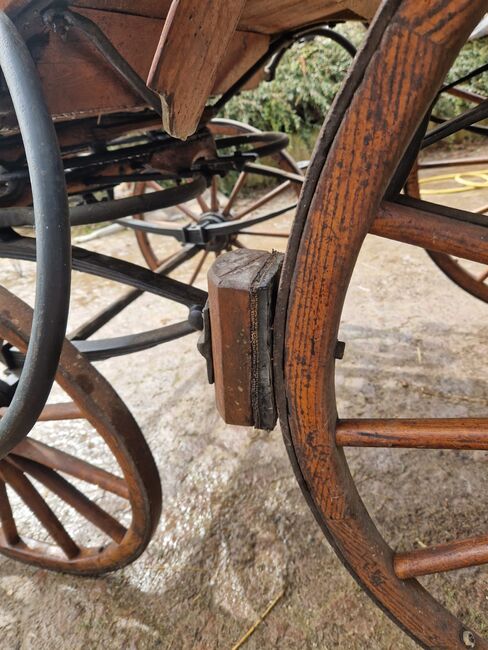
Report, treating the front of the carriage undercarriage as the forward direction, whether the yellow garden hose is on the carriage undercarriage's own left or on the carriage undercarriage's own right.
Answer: on the carriage undercarriage's own right

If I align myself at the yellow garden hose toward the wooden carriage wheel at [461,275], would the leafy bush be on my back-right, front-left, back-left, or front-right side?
back-right

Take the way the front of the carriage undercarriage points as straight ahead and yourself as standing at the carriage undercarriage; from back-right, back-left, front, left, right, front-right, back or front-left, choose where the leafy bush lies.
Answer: front-right

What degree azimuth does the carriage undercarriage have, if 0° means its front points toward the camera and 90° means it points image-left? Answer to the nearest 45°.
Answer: approximately 135°
